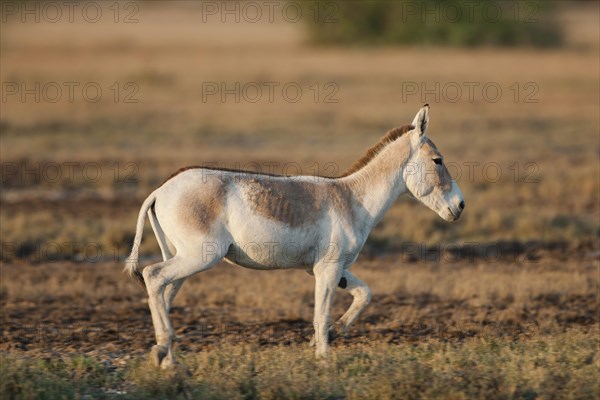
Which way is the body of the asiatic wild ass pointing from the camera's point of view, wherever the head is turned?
to the viewer's right
